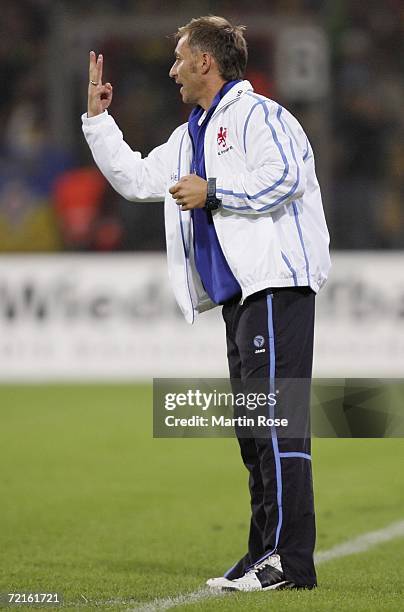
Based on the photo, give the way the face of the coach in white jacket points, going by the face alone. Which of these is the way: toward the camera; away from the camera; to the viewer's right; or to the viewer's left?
to the viewer's left

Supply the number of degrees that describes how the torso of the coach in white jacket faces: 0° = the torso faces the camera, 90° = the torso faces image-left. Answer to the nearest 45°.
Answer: approximately 90°
